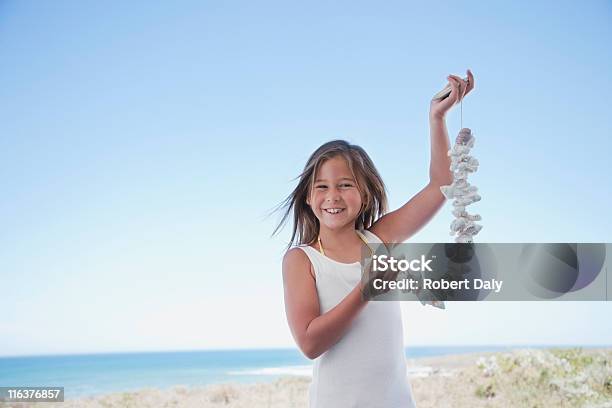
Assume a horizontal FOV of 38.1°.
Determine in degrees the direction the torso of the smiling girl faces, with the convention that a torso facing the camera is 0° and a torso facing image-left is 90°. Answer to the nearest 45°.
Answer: approximately 0°
